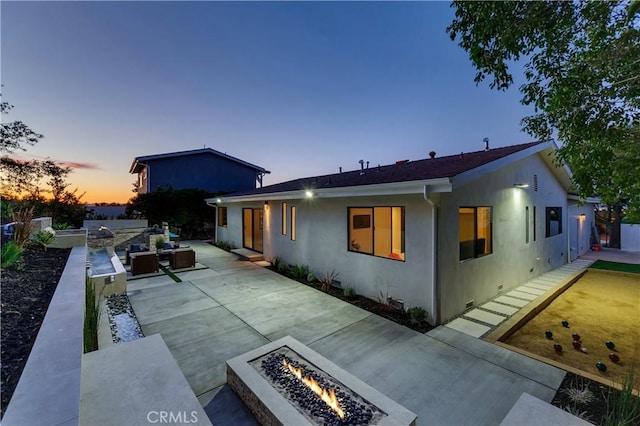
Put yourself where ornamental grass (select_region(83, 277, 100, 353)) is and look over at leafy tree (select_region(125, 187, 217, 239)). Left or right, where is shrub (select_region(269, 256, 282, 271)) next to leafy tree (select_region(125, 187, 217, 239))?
right

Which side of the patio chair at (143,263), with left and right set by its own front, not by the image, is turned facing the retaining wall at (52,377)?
back

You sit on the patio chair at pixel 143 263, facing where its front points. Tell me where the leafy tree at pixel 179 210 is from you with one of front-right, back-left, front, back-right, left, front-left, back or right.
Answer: front

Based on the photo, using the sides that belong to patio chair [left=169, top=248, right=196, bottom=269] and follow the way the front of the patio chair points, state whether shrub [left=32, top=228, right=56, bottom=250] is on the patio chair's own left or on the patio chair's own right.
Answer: on the patio chair's own left
